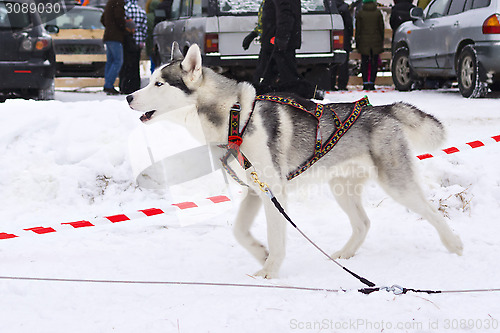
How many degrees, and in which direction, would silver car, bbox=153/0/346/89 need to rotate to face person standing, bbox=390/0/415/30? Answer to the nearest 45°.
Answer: approximately 90° to its right

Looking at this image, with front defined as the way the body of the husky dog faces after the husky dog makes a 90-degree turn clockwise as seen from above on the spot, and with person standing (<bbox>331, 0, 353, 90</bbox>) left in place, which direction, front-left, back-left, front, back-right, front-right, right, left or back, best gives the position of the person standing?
front

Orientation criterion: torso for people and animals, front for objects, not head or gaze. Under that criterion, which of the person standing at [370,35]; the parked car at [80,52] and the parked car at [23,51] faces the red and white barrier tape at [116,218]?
the parked car at [80,52]

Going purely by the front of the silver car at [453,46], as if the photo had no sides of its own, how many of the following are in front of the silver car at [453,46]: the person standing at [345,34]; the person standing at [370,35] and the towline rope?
2

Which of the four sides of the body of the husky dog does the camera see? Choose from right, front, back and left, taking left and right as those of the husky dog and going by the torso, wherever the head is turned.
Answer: left

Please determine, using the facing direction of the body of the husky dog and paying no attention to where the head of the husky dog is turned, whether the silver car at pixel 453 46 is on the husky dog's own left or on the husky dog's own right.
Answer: on the husky dog's own right
